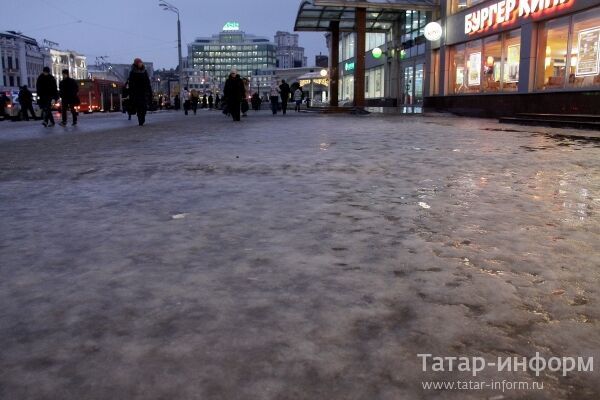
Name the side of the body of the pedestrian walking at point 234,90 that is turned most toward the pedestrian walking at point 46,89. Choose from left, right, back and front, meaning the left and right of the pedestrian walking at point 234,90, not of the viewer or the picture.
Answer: right

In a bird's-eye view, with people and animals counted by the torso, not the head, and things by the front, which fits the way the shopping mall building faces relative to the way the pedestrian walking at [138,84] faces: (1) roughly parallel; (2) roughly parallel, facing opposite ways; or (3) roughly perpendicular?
roughly perpendicular

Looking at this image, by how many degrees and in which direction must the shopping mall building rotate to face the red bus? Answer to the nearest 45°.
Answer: approximately 90° to its right

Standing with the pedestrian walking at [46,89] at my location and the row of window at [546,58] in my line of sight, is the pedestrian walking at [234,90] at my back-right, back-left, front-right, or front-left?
front-left

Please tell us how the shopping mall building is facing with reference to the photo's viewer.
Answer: facing the viewer and to the left of the viewer

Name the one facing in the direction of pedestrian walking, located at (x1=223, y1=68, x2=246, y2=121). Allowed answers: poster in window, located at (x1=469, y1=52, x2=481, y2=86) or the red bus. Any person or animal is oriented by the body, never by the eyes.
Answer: the poster in window

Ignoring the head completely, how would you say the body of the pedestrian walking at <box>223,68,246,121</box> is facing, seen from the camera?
toward the camera

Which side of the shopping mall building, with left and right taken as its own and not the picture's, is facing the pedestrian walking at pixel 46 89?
front

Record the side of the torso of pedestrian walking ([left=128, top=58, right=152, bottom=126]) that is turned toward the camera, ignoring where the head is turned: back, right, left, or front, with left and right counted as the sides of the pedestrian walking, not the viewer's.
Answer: front

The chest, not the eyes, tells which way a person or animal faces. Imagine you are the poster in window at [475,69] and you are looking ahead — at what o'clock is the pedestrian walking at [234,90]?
The pedestrian walking is roughly at 12 o'clock from the poster in window.

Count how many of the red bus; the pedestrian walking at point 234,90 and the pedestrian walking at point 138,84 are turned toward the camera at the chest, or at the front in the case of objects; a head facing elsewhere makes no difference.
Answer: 2

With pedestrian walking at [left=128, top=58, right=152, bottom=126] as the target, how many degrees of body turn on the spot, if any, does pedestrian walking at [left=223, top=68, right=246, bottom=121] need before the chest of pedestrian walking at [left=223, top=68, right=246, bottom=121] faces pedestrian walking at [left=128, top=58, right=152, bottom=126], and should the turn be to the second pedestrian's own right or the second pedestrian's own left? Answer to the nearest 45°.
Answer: approximately 45° to the second pedestrian's own right

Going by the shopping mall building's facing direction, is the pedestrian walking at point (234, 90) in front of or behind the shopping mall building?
in front

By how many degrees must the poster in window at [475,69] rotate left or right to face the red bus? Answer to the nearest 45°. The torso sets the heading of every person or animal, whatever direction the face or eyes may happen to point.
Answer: approximately 90° to its right

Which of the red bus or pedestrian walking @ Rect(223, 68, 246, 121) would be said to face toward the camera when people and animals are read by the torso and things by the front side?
the pedestrian walking

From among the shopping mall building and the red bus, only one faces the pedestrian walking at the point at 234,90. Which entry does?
the shopping mall building
